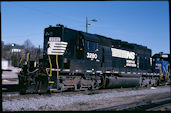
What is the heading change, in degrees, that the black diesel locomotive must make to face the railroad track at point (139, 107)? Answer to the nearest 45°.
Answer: approximately 90° to its left

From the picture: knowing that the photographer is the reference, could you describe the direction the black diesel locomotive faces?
facing the viewer and to the left of the viewer
